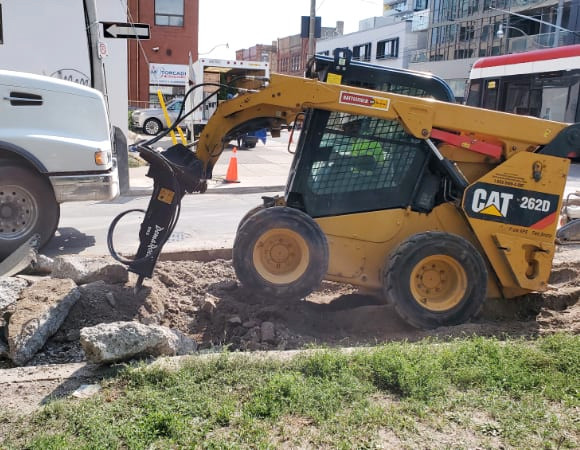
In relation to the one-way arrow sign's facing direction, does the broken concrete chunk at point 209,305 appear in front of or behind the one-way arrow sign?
in front

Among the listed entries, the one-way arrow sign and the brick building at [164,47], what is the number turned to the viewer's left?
0

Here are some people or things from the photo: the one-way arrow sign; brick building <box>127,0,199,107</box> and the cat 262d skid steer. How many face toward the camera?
2

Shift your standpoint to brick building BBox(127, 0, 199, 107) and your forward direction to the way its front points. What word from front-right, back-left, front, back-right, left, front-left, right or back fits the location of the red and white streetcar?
front-left

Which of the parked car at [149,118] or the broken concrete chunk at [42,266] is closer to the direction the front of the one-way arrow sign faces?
the broken concrete chunk

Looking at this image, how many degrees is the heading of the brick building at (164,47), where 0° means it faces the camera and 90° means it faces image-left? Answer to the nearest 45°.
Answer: approximately 0°

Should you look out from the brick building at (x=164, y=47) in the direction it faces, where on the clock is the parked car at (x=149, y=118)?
The parked car is roughly at 12 o'clock from the brick building.

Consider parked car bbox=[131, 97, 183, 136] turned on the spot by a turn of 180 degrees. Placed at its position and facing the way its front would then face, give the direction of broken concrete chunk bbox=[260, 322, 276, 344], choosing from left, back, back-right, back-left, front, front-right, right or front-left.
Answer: back-right

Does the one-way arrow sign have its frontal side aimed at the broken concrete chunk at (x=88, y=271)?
yes

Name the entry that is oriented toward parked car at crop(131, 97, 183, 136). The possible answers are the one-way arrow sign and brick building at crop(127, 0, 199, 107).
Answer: the brick building

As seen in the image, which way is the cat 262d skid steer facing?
to the viewer's left

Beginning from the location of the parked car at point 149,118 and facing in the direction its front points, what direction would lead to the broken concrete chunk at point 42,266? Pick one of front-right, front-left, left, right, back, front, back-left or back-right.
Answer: front-left
